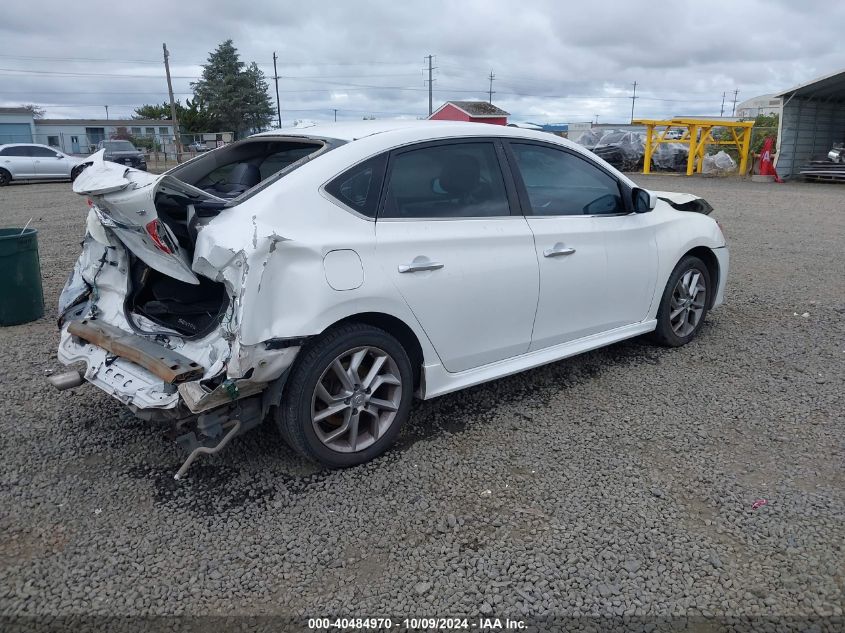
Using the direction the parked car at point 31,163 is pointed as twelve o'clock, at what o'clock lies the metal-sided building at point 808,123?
The metal-sided building is roughly at 1 o'clock from the parked car.

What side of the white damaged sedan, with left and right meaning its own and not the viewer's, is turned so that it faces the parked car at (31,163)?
left

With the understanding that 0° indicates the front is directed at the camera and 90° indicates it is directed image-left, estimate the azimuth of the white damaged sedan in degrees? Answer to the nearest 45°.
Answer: approximately 225°

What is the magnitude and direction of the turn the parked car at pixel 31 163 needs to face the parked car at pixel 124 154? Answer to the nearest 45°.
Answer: approximately 45° to its left

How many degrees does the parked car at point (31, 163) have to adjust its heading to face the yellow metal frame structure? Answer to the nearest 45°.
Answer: approximately 45° to its right

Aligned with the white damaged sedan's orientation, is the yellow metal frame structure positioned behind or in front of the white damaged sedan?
in front

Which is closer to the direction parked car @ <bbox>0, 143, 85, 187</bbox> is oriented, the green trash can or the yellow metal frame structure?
the yellow metal frame structure

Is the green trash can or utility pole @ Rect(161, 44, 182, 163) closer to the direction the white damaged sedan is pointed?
the utility pole

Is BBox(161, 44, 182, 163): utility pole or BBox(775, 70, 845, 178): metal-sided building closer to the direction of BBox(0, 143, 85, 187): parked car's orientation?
the metal-sided building

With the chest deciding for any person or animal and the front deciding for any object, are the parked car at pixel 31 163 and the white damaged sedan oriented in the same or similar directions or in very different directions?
same or similar directions

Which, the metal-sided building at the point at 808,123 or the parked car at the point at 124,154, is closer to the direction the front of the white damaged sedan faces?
the metal-sided building

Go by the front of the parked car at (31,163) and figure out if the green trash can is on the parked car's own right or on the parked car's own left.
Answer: on the parked car's own right

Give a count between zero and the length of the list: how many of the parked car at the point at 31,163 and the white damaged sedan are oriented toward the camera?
0

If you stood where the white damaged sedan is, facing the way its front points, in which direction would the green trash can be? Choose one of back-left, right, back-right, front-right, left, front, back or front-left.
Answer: left

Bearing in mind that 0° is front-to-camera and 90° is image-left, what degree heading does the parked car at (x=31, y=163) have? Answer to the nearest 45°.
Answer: approximately 270°
